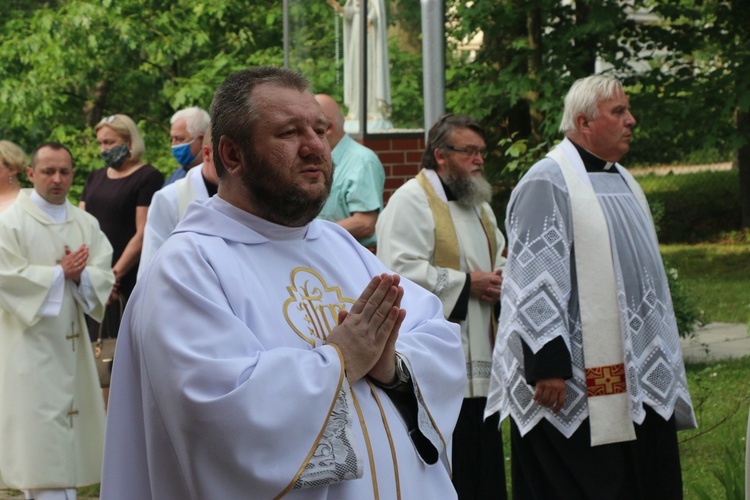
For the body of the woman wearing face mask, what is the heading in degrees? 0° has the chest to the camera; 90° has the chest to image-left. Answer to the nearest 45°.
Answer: approximately 45°

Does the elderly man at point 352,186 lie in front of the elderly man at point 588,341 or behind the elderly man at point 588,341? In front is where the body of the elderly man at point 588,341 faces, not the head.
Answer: behind

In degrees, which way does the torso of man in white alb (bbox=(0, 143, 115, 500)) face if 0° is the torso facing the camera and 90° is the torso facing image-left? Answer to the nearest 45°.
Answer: approximately 315°

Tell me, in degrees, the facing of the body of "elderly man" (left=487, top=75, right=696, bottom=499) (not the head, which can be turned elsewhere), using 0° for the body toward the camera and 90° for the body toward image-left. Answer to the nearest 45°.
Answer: approximately 315°

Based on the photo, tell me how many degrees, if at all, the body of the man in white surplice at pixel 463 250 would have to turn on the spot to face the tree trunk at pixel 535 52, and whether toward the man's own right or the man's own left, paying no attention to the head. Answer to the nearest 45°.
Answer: approximately 135° to the man's own left

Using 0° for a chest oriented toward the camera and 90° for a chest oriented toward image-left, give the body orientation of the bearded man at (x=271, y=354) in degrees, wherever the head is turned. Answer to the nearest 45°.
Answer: approximately 315°

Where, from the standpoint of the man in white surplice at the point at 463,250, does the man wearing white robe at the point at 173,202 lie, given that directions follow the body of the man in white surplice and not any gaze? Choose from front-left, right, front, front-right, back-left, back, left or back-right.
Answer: back-right

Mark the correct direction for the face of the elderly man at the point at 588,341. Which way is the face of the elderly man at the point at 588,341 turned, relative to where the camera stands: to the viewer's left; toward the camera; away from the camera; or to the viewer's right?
to the viewer's right
